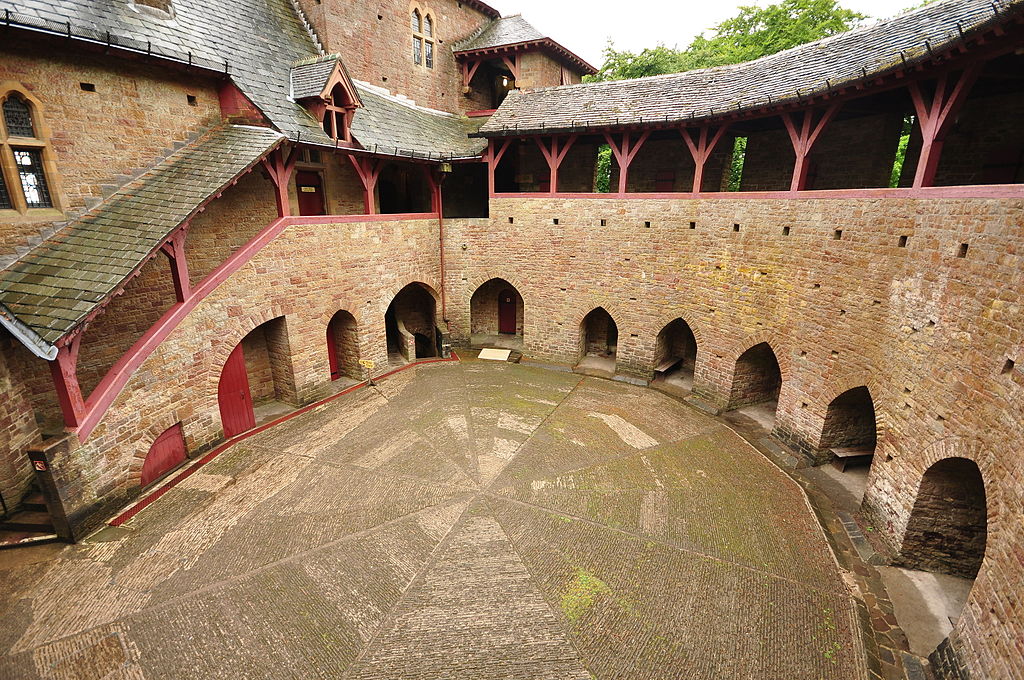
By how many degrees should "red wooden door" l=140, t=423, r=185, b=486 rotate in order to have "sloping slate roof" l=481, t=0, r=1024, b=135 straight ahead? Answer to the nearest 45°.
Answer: approximately 45° to its left

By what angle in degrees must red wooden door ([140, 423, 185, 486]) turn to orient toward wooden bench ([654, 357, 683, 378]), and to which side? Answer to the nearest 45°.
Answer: approximately 45° to its left

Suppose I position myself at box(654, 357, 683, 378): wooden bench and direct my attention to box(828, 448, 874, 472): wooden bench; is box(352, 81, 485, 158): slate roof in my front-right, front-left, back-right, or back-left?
back-right

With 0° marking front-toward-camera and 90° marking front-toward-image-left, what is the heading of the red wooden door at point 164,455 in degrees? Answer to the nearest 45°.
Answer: approximately 315°

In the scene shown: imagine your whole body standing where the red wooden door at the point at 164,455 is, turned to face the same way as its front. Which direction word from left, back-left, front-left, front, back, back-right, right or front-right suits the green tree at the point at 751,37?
front-left

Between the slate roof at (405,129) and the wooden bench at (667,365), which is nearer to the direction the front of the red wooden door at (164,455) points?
the wooden bench

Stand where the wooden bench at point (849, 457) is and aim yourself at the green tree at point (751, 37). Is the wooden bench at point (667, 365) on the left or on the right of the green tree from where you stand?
left

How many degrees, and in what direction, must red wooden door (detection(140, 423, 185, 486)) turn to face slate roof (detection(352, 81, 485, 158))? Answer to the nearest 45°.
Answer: approximately 90° to its left

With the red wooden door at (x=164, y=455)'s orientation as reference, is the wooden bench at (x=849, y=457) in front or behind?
in front

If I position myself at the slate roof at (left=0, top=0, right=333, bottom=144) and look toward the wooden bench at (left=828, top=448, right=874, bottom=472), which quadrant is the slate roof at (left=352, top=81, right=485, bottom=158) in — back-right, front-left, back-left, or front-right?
front-left
